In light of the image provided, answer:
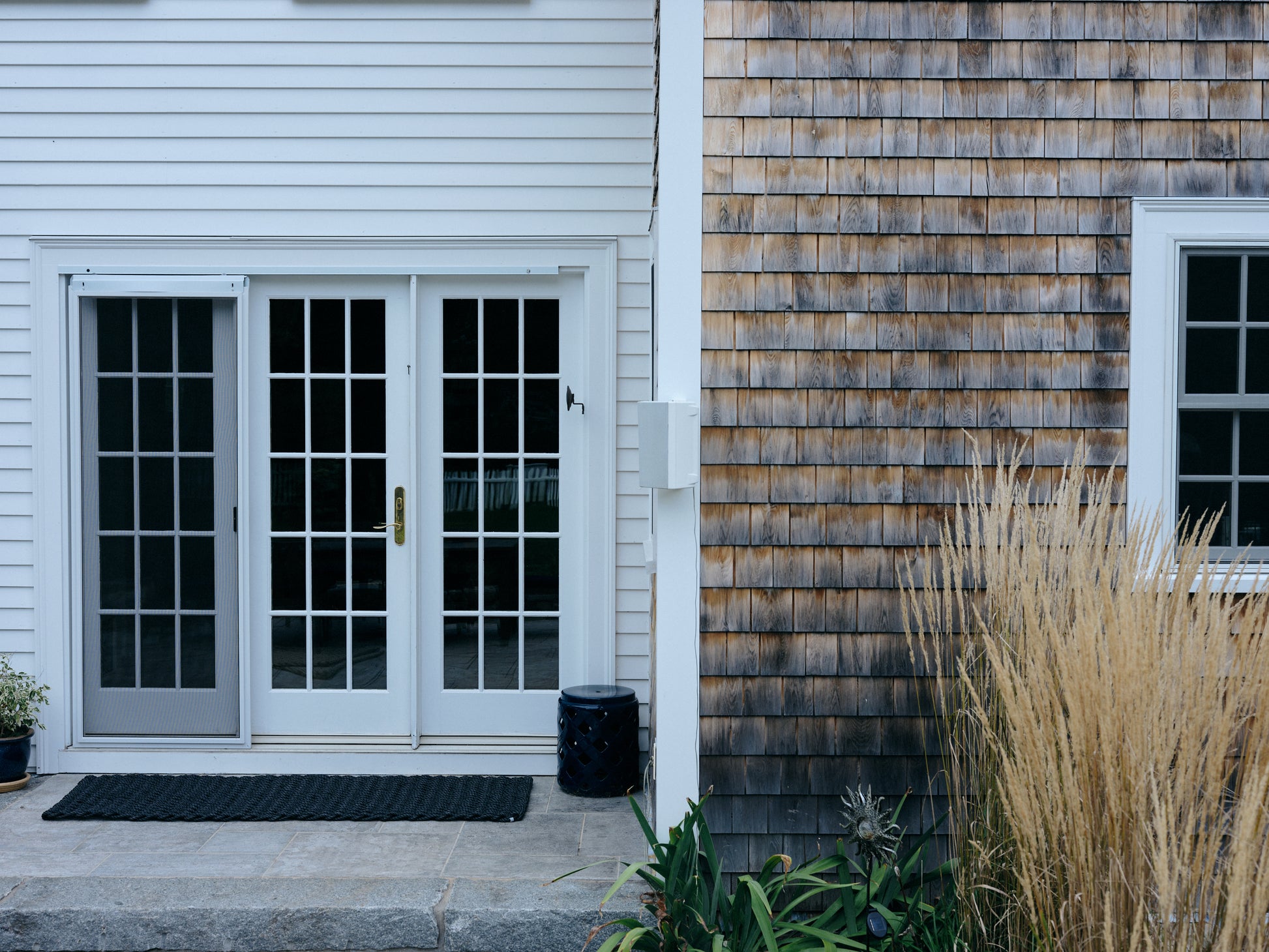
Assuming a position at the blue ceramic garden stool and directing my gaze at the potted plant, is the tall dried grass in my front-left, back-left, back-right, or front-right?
back-left

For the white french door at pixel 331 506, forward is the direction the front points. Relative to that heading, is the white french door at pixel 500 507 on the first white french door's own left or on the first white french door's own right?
on the first white french door's own left

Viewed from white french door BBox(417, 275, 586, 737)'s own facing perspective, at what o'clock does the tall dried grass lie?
The tall dried grass is roughly at 11 o'clock from the white french door.

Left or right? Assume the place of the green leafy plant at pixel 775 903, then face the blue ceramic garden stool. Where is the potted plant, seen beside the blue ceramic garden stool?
left

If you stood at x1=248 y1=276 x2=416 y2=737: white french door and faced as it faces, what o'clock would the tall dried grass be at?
The tall dried grass is roughly at 11 o'clock from the white french door.

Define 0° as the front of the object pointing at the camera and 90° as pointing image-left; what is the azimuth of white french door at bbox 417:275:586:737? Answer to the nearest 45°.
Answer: approximately 0°

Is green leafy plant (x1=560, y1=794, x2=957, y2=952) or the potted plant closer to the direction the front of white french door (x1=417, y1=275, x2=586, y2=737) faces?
the green leafy plant

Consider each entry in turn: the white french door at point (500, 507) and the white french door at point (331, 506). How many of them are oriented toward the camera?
2
